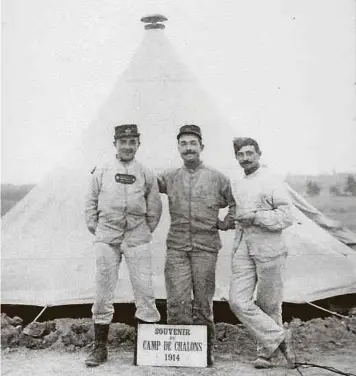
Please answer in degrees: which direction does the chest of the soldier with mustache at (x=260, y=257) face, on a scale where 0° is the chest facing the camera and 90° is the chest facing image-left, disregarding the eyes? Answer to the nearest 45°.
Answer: approximately 45°

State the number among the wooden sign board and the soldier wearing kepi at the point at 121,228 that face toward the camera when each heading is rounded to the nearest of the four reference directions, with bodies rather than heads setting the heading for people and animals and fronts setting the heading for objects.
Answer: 2

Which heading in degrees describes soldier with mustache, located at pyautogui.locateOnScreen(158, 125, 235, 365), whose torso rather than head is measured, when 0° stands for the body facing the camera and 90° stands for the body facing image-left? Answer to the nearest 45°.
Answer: approximately 0°
